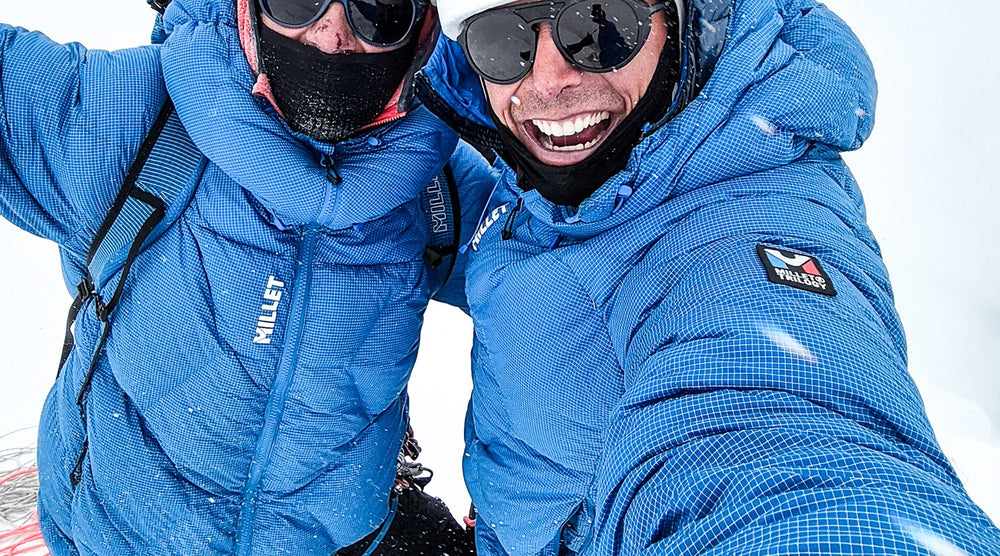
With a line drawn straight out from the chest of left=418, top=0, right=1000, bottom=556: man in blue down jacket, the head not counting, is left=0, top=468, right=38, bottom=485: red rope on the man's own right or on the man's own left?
on the man's own right

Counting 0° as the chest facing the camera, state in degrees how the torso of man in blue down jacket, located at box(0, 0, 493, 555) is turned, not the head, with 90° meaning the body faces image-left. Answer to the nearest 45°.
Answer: approximately 0°

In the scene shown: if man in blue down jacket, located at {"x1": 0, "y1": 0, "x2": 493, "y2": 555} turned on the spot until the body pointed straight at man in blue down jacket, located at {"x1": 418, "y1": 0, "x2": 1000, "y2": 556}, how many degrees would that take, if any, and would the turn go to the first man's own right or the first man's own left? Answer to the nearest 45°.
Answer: approximately 45° to the first man's own left

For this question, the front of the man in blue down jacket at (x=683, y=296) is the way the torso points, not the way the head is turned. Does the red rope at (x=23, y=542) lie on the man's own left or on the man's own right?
on the man's own right

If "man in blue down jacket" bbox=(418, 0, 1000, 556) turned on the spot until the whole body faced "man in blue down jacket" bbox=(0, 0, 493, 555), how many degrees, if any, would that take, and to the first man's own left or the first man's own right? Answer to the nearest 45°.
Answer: approximately 45° to the first man's own right

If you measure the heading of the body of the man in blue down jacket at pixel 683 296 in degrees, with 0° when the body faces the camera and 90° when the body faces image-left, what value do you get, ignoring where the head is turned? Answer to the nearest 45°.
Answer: approximately 45°
